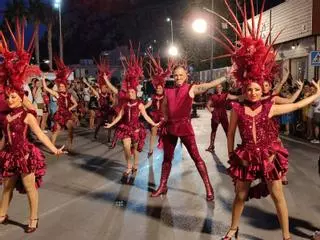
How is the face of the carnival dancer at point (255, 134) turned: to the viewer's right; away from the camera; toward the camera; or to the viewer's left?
toward the camera

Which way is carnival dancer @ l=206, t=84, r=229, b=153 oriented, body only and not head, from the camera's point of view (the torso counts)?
toward the camera

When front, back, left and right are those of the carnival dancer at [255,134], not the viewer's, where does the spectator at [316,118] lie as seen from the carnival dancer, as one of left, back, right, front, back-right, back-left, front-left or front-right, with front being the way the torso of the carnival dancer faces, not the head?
back

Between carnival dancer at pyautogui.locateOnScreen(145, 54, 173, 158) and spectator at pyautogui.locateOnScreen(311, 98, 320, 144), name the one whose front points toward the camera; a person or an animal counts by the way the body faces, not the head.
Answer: the carnival dancer

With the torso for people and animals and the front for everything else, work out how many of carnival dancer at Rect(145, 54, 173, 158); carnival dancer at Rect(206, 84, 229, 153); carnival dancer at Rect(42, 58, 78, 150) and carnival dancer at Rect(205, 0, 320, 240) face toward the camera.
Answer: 4

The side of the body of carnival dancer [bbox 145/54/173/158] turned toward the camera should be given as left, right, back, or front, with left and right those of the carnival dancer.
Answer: front

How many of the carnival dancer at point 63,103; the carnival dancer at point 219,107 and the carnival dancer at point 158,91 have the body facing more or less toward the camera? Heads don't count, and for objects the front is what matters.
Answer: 3

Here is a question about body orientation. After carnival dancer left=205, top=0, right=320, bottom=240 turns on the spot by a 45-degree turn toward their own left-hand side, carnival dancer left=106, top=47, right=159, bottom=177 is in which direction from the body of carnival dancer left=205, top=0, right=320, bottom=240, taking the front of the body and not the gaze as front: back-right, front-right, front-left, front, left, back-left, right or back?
back

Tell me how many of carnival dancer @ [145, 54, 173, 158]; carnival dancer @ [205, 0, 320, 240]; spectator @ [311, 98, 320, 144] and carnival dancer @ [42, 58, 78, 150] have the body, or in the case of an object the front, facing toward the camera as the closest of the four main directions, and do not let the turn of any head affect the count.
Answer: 3

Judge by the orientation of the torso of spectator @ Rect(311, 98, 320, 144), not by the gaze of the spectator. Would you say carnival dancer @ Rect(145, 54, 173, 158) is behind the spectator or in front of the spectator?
in front

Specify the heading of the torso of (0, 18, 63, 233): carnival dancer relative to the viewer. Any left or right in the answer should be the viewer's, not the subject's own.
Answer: facing the viewer and to the left of the viewer

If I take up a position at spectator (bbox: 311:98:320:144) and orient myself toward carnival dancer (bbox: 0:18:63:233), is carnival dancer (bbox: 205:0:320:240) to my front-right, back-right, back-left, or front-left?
front-left

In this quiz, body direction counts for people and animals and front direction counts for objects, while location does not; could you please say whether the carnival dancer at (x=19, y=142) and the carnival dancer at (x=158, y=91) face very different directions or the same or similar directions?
same or similar directions

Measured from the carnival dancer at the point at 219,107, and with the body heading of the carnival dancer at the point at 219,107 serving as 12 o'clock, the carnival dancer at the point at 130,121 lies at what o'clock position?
the carnival dancer at the point at 130,121 is roughly at 1 o'clock from the carnival dancer at the point at 219,107.

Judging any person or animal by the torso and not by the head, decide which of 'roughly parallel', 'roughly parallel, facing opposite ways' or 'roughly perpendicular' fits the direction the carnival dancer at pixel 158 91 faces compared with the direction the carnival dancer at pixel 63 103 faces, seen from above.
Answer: roughly parallel

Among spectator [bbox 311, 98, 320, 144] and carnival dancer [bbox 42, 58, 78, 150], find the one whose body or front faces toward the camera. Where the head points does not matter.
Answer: the carnival dancer
